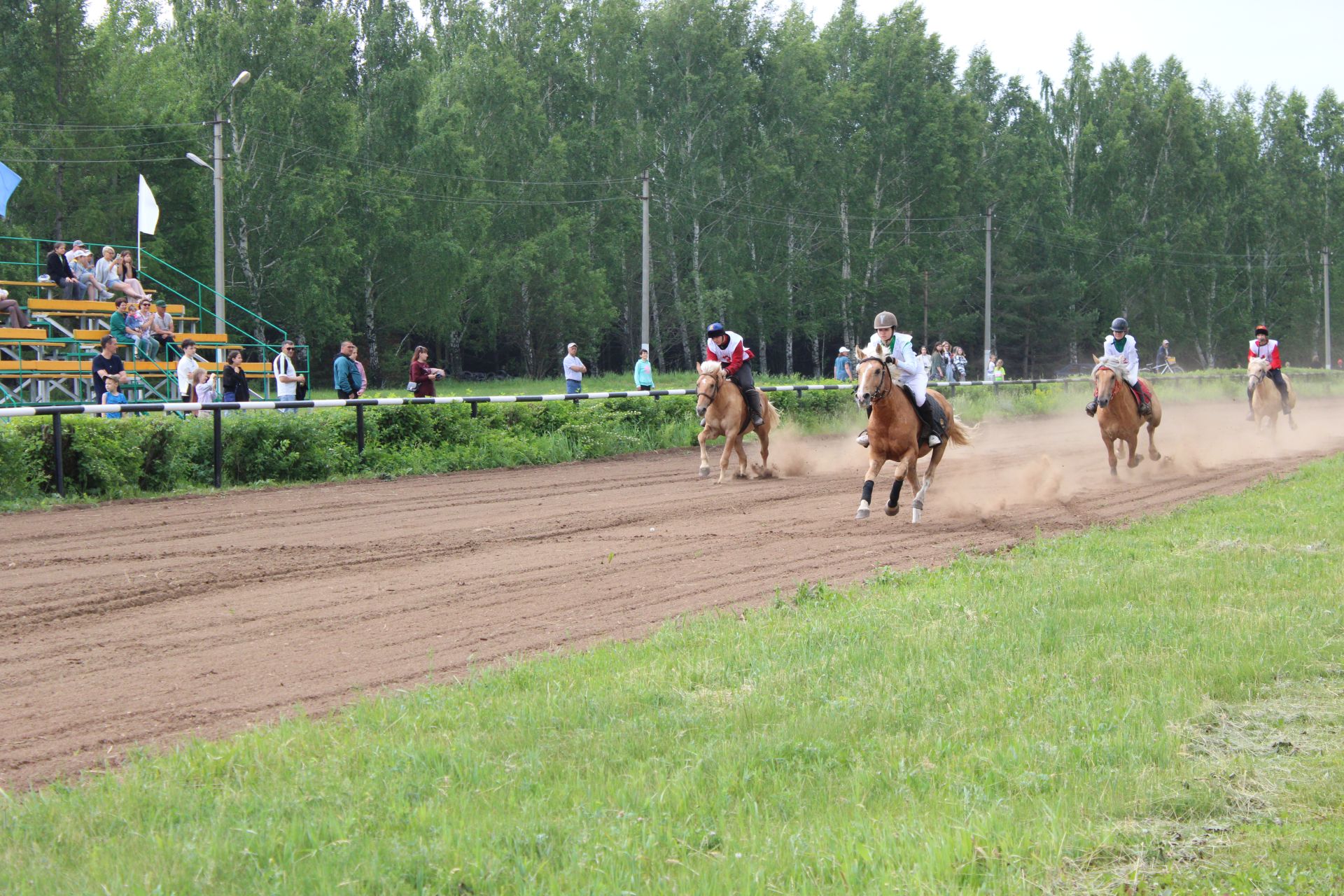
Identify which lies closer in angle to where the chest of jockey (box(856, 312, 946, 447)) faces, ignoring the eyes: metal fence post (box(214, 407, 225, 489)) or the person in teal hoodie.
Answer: the metal fence post

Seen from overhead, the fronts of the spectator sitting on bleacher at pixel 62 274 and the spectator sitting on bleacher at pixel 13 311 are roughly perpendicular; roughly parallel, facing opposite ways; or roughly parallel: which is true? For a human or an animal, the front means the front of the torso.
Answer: roughly parallel

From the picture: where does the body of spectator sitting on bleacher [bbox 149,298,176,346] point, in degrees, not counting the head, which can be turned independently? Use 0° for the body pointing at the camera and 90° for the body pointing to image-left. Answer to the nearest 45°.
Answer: approximately 315°

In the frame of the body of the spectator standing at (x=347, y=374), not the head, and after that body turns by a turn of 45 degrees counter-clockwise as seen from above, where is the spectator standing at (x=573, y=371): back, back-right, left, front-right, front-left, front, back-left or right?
front-left

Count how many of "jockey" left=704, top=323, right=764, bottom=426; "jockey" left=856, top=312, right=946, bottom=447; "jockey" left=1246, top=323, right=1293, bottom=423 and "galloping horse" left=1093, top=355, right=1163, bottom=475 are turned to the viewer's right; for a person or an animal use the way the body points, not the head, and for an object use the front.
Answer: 0

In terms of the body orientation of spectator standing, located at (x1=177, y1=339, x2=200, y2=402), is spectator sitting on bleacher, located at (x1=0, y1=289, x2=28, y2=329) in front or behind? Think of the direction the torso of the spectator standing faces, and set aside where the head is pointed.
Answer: behind

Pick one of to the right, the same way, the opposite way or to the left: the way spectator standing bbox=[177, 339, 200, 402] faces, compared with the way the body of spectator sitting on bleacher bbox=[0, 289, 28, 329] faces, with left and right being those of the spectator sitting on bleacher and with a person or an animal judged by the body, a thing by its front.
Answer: the same way

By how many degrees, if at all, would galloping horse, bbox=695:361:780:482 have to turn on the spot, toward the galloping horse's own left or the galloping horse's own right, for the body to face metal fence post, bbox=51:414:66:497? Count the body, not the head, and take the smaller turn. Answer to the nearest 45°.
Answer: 0° — it already faces it

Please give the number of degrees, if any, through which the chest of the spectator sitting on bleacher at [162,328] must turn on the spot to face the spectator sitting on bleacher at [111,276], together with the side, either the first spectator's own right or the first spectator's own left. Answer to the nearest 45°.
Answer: approximately 180°

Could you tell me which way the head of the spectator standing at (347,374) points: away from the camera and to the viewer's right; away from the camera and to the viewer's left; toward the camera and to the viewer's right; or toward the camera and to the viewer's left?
toward the camera and to the viewer's right

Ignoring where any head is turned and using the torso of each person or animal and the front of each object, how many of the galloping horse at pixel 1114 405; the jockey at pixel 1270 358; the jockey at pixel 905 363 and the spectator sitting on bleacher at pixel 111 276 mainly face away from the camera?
0

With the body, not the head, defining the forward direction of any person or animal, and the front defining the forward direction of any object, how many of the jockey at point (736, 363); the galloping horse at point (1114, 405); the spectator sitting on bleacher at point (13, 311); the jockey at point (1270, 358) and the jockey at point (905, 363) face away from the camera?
0

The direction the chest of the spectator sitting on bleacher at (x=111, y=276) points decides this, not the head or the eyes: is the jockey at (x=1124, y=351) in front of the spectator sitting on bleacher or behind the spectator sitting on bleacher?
in front

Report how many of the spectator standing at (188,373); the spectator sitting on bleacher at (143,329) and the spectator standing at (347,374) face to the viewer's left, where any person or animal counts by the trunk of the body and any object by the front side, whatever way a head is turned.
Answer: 0

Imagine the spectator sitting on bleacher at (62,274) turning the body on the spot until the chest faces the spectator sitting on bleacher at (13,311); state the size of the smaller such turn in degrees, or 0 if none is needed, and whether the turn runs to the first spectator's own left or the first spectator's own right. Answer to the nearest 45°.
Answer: approximately 90° to the first spectator's own right

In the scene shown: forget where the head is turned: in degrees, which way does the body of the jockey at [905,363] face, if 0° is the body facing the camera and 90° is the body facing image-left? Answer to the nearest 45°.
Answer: approximately 45°

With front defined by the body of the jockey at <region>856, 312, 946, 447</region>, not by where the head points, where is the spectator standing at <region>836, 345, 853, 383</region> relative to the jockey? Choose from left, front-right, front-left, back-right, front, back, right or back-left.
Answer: back-right

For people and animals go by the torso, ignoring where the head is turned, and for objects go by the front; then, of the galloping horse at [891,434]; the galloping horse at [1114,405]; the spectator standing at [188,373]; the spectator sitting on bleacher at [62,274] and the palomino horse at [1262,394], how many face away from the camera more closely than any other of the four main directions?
0

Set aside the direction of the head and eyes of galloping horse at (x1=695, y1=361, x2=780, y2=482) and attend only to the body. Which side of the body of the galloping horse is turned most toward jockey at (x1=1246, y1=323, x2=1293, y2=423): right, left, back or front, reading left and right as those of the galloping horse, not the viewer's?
back

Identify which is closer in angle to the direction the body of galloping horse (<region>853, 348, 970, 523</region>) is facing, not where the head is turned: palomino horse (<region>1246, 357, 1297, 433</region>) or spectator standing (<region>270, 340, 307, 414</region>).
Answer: the spectator standing
